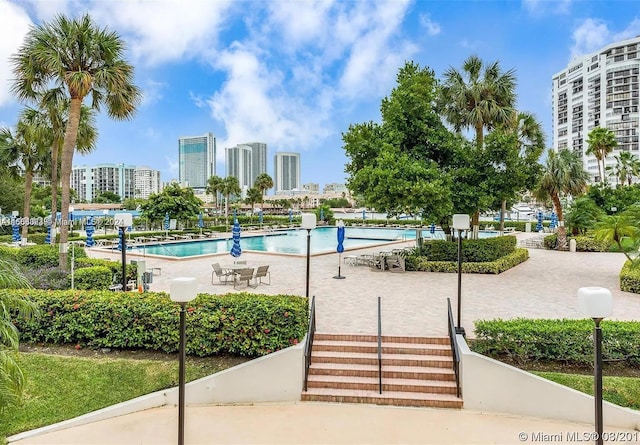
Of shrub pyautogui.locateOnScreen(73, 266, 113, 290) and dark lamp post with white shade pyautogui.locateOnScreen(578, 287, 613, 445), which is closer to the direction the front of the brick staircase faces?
the dark lamp post with white shade

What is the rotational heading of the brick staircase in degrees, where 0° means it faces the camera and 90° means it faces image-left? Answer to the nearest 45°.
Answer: approximately 0°

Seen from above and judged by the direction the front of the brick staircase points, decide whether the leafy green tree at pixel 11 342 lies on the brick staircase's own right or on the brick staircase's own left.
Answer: on the brick staircase's own right

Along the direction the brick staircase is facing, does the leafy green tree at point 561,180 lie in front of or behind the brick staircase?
behind

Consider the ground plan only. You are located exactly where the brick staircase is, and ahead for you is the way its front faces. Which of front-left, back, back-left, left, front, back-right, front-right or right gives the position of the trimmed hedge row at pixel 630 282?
back-left

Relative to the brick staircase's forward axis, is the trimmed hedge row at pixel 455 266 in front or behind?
behind

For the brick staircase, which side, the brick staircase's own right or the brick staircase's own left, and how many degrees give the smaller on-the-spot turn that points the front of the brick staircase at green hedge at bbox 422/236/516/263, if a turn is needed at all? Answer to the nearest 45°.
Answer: approximately 180°

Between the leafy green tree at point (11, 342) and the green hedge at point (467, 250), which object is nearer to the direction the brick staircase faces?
the leafy green tree

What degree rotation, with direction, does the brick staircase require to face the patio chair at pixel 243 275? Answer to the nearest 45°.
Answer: approximately 135° to its right

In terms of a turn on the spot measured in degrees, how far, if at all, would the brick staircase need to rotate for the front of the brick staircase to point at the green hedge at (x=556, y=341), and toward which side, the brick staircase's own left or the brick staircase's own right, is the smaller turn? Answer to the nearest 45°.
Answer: approximately 90° to the brick staircase's own left
